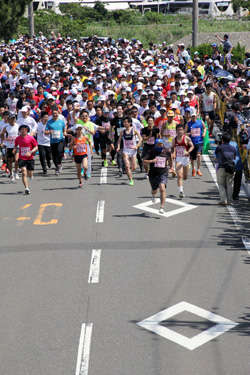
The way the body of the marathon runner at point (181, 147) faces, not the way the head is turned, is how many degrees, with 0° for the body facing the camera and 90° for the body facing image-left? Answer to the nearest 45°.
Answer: approximately 0°

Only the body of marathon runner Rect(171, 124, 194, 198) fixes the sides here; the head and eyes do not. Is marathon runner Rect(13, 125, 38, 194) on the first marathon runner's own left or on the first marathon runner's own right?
on the first marathon runner's own right

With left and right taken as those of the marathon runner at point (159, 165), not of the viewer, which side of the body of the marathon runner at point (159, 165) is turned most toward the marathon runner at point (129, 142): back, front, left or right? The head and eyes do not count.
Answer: back

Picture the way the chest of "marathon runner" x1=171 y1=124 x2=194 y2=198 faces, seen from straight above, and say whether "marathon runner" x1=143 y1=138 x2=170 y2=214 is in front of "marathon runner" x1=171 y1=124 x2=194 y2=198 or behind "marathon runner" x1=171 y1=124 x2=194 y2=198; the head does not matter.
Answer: in front

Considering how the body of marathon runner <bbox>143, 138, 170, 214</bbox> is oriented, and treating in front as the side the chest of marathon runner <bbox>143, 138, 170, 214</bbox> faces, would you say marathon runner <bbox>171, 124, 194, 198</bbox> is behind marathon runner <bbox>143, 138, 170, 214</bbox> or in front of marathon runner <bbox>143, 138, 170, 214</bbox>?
behind

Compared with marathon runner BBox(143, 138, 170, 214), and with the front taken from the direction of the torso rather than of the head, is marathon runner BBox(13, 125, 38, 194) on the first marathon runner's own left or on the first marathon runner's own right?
on the first marathon runner's own right

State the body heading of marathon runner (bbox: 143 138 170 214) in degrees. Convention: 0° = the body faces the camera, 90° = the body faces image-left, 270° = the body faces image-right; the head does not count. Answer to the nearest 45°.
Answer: approximately 0°

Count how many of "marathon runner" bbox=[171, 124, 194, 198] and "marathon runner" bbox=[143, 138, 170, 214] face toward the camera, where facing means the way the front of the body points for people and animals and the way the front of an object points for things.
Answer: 2

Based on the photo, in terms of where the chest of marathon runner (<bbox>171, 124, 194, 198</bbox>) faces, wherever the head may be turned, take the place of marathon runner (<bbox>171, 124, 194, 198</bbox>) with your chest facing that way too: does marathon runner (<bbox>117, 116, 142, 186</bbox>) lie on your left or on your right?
on your right
